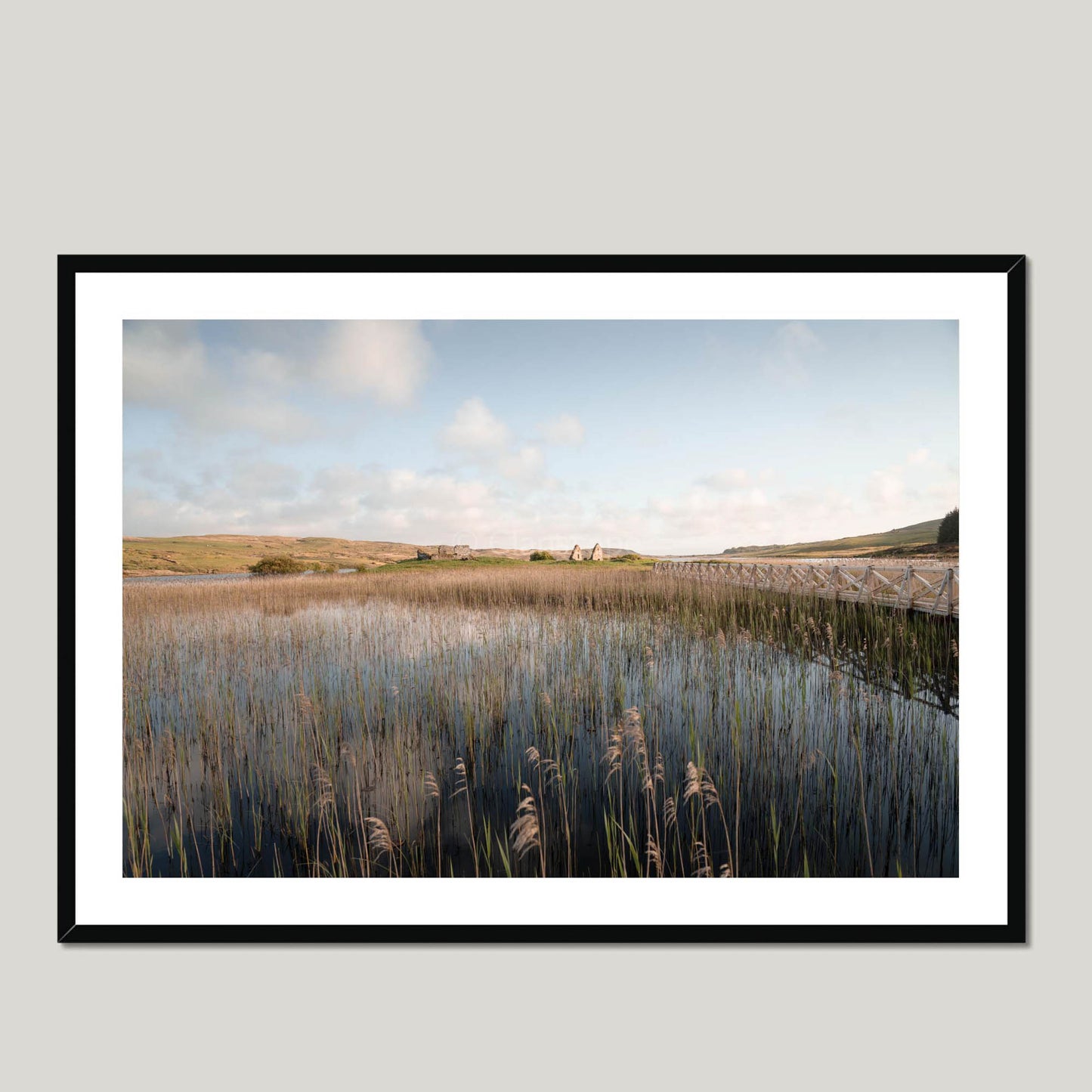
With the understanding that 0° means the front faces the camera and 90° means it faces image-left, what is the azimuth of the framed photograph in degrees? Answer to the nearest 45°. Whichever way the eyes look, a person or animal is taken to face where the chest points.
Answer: approximately 0°
